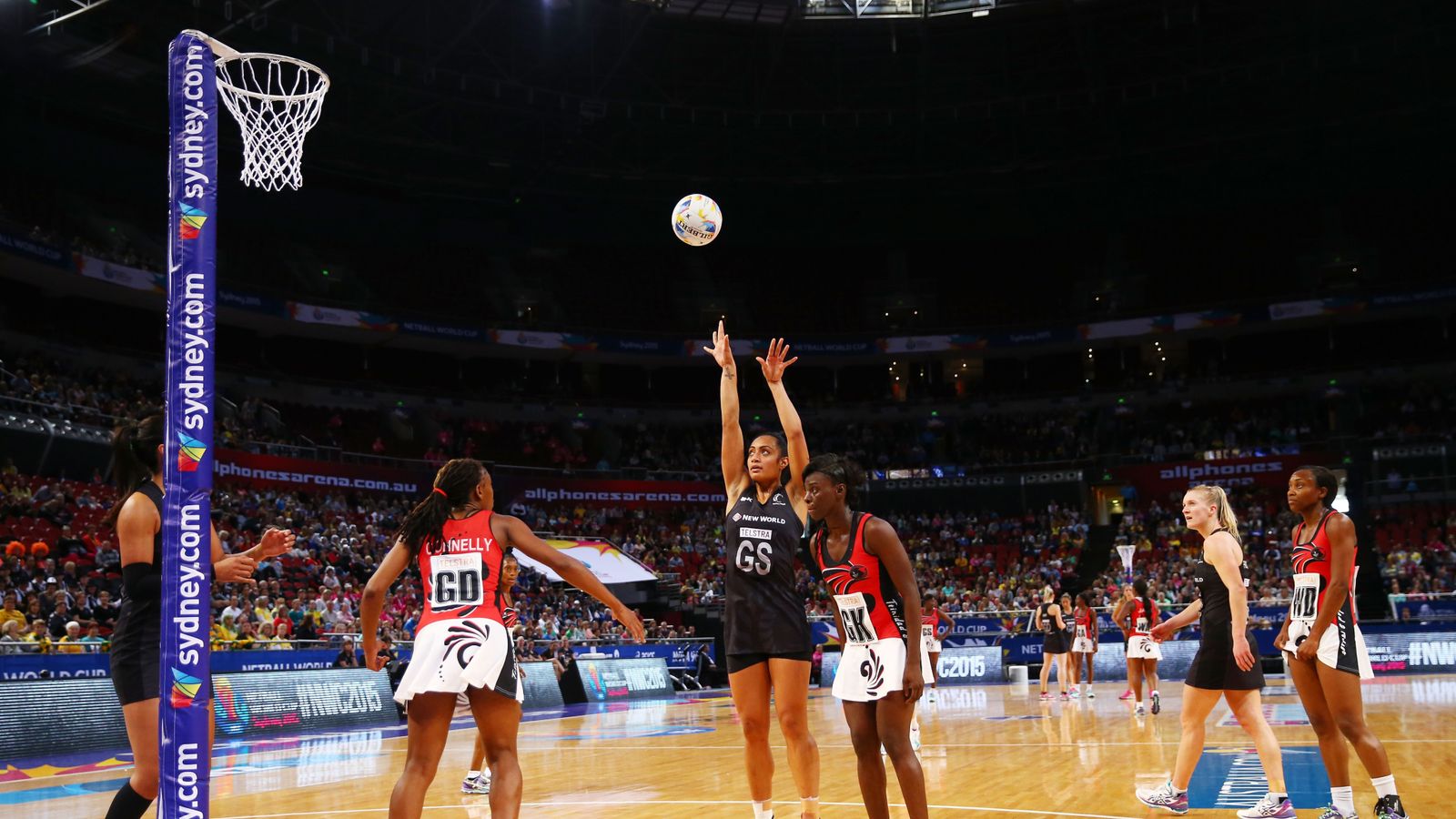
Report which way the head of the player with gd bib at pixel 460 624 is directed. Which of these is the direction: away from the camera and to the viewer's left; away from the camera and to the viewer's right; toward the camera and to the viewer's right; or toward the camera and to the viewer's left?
away from the camera and to the viewer's right

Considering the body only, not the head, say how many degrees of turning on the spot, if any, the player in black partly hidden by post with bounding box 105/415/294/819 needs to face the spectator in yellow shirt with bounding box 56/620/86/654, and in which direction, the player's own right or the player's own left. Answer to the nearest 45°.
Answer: approximately 90° to the player's own left

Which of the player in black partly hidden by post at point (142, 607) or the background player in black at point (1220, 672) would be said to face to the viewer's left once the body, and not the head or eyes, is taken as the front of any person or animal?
the background player in black at point (1220, 672)

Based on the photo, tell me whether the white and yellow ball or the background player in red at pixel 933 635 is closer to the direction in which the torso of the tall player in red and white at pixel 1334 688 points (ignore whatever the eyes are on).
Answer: the white and yellow ball

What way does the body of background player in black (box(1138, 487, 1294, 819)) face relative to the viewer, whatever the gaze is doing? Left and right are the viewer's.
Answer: facing to the left of the viewer

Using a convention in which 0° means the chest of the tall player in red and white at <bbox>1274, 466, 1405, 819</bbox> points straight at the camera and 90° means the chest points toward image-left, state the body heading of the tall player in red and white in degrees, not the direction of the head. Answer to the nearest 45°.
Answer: approximately 45°

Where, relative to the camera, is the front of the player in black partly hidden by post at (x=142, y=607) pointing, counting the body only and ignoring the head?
to the viewer's right

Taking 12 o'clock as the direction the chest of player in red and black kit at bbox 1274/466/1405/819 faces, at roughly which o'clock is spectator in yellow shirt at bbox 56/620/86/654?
The spectator in yellow shirt is roughly at 2 o'clock from the player in red and black kit.
